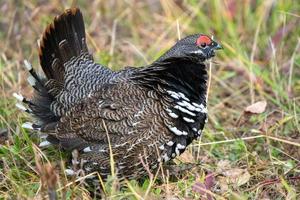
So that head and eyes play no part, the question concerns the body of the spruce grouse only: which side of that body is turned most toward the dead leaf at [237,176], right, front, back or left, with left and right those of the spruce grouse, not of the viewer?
front

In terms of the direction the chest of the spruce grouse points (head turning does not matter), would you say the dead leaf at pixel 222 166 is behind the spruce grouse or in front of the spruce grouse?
in front

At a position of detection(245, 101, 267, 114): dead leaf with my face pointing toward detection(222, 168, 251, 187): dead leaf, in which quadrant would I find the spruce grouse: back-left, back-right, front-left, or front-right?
front-right

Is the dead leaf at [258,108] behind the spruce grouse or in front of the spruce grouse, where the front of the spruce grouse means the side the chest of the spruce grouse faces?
in front

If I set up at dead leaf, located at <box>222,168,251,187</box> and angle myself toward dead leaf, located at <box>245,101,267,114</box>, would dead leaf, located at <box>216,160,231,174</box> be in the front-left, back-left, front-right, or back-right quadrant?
front-left

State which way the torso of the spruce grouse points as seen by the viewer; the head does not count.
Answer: to the viewer's right
